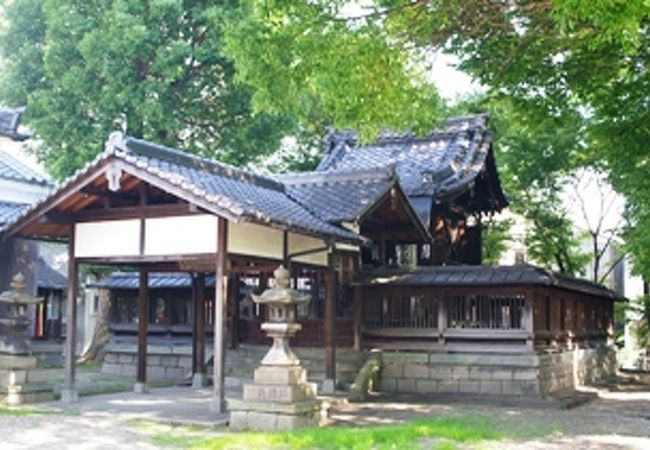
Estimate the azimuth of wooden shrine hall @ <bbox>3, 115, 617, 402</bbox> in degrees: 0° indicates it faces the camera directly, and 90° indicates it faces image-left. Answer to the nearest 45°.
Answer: approximately 45°

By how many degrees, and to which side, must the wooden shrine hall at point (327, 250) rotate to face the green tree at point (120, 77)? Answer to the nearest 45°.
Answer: approximately 90° to its right
